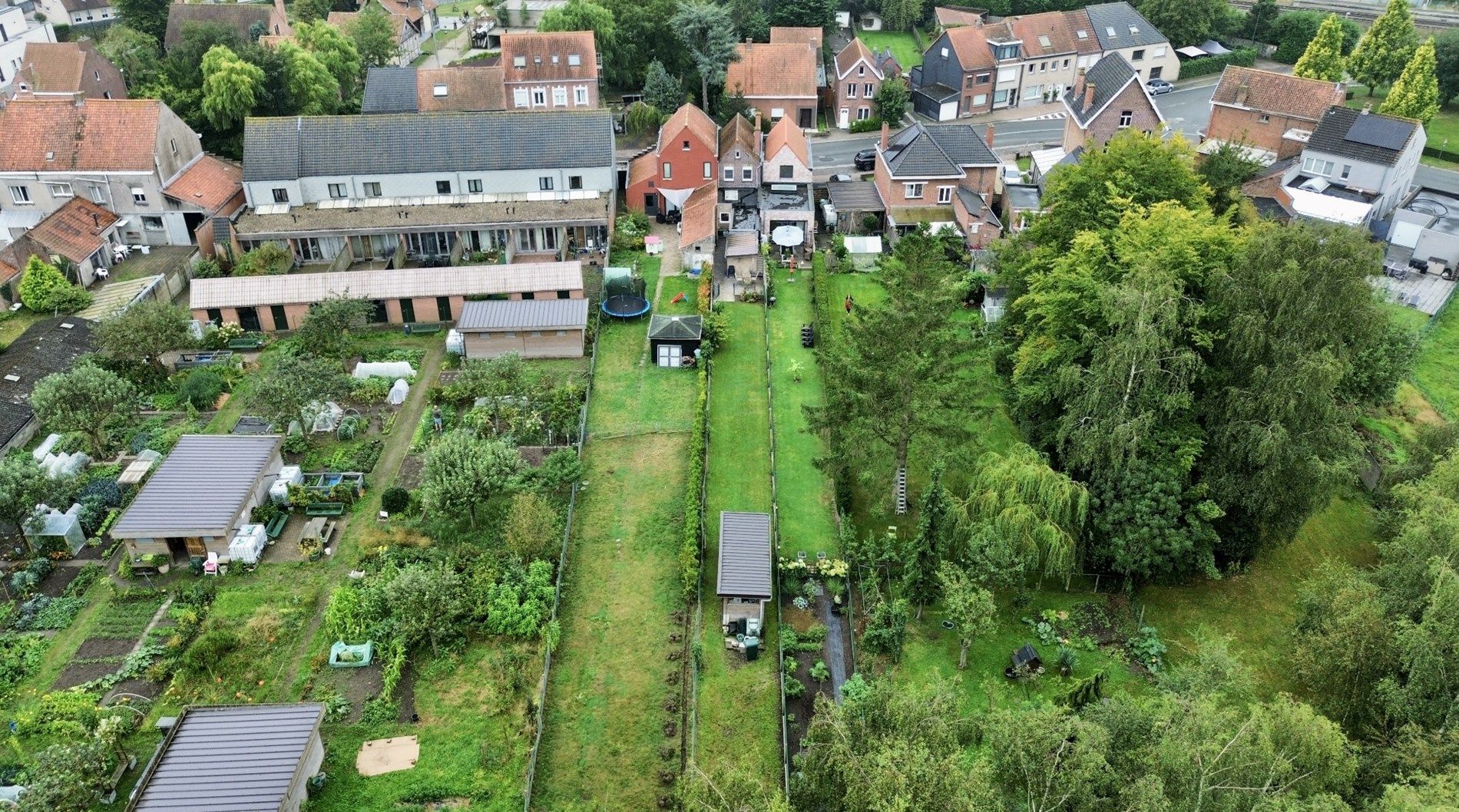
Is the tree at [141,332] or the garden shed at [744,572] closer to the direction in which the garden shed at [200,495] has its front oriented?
the garden shed

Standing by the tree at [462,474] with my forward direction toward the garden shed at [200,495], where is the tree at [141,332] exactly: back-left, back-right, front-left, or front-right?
front-right

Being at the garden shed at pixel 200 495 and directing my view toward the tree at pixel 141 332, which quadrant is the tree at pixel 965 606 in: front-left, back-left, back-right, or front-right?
back-right

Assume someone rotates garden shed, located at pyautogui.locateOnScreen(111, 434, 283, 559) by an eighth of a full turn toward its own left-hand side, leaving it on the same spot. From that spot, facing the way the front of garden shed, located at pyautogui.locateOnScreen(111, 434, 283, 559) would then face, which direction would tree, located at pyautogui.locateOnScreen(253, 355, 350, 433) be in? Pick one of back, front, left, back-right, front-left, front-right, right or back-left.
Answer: left

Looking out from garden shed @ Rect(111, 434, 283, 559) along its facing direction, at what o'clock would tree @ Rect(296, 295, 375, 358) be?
The tree is roughly at 7 o'clock from the garden shed.

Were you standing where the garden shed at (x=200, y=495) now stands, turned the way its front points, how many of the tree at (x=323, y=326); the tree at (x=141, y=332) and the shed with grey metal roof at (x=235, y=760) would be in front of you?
1

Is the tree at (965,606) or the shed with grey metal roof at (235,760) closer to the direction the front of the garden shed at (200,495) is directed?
the shed with grey metal roof

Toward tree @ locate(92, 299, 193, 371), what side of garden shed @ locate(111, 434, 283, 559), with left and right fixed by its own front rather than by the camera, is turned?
back

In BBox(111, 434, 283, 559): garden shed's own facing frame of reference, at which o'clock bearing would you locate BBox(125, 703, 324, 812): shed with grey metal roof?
The shed with grey metal roof is roughly at 12 o'clock from the garden shed.

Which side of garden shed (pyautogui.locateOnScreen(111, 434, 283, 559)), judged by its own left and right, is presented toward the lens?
front

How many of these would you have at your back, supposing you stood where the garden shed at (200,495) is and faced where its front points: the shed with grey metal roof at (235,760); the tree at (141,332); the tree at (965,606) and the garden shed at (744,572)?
1

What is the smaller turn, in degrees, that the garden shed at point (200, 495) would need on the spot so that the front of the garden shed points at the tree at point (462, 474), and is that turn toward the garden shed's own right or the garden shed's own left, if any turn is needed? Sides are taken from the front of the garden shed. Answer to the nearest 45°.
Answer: approximately 45° to the garden shed's own left
